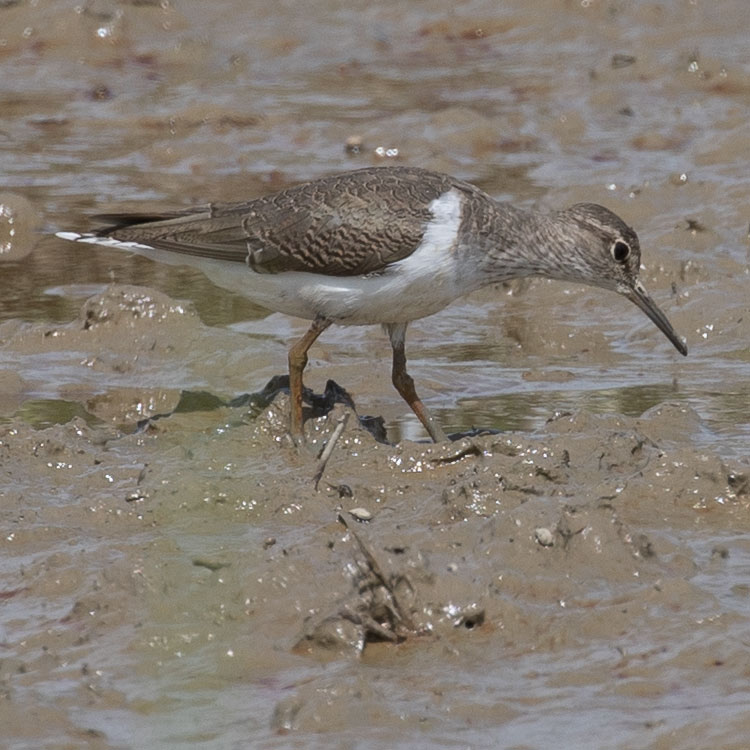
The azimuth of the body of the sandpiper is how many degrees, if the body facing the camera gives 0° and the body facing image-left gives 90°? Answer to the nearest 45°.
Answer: approximately 270°

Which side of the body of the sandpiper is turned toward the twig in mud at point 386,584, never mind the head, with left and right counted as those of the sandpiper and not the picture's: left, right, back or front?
right

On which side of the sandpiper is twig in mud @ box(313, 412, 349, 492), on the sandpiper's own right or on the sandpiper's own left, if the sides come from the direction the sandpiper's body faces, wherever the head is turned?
on the sandpiper's own right

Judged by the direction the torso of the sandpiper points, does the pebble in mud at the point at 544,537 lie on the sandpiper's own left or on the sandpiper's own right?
on the sandpiper's own right
